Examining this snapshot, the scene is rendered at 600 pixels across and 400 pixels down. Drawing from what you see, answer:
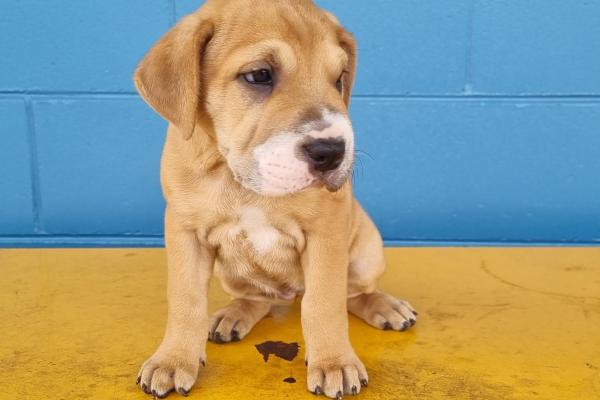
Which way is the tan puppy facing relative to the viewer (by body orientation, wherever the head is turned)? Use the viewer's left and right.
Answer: facing the viewer
